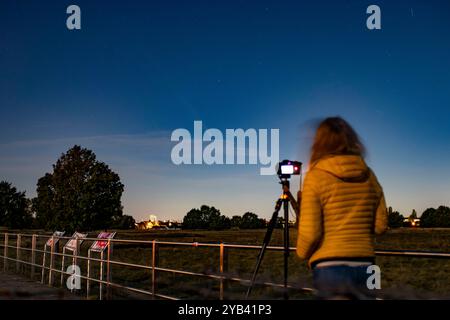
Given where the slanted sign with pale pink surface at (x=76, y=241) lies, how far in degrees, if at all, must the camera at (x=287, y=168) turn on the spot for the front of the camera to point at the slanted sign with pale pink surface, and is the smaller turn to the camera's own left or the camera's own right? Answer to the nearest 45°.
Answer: approximately 45° to the camera's own left

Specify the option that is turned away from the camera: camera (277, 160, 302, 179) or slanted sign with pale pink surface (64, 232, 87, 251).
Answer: the camera

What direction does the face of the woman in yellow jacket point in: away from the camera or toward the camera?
away from the camera

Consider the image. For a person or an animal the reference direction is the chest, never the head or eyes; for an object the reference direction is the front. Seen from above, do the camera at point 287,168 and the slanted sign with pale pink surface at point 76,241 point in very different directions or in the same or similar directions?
very different directions

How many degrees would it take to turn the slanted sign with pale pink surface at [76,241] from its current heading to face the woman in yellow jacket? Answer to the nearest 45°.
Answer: approximately 45° to its left

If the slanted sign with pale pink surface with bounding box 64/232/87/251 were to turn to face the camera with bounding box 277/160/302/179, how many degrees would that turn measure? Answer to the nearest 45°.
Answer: approximately 45° to its left

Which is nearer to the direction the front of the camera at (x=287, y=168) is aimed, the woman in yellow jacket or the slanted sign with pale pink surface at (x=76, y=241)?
the slanted sign with pale pink surface

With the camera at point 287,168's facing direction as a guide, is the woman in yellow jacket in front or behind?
behind

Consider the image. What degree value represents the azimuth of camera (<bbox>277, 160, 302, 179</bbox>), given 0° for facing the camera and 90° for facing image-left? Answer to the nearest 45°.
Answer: approximately 180°

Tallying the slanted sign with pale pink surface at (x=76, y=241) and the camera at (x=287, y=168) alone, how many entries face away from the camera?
1
